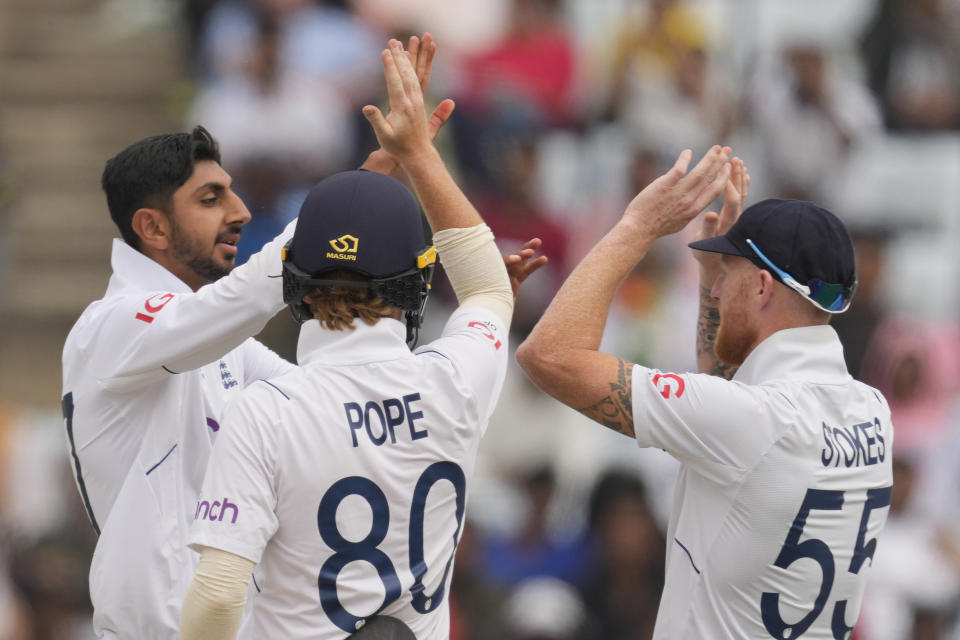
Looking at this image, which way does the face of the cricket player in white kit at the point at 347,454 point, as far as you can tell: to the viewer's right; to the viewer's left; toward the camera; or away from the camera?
away from the camera

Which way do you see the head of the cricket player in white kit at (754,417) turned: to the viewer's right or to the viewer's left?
to the viewer's left

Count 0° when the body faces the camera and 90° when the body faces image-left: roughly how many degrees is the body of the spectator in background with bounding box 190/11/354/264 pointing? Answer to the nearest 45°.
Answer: approximately 0°

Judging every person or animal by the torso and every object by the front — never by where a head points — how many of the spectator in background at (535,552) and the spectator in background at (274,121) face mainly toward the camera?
2

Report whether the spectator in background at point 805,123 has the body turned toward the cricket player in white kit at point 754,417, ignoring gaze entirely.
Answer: yes

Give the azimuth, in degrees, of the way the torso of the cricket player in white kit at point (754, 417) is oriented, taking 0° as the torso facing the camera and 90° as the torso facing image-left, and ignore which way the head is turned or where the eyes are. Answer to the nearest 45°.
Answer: approximately 135°

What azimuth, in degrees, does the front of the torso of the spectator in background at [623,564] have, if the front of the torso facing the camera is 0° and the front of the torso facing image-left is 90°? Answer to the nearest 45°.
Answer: approximately 0°

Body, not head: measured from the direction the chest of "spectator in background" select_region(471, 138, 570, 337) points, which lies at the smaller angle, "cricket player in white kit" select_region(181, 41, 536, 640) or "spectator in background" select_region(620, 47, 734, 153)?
the cricket player in white kit
